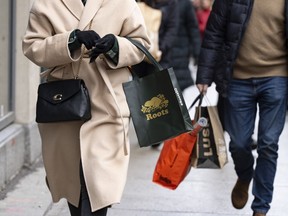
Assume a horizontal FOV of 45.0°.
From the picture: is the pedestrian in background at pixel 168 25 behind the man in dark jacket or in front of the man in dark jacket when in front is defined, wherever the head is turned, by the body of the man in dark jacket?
behind

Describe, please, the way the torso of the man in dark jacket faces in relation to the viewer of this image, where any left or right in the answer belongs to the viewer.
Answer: facing the viewer

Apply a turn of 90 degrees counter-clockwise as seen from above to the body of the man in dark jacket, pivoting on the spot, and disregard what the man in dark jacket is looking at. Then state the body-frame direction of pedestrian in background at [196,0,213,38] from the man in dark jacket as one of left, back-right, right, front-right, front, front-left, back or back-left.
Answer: left

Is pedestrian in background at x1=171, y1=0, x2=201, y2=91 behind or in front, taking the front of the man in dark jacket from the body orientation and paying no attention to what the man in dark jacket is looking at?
behind
